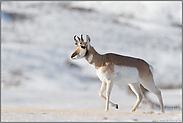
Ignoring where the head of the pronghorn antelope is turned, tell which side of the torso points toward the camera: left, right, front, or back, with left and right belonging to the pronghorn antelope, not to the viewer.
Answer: left
